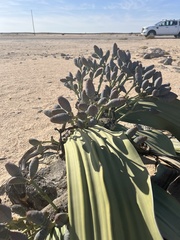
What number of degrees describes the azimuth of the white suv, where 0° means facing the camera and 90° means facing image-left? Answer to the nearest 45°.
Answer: approximately 90°
